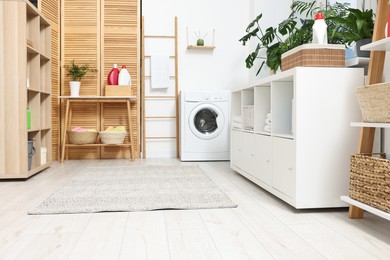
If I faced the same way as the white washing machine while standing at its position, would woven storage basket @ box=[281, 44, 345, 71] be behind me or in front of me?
in front

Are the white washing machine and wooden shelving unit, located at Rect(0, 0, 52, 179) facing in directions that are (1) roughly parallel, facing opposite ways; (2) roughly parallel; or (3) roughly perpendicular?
roughly perpendicular

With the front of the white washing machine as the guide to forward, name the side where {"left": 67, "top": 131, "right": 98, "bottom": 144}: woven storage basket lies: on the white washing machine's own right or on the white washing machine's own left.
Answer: on the white washing machine's own right

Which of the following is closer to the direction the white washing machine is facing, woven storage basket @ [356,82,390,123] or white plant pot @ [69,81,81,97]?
the woven storage basket

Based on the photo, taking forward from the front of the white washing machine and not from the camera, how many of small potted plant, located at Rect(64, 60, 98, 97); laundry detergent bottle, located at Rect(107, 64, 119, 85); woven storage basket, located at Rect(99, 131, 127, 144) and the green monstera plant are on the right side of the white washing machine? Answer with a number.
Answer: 3

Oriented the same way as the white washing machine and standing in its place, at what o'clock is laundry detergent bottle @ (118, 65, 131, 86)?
The laundry detergent bottle is roughly at 3 o'clock from the white washing machine.

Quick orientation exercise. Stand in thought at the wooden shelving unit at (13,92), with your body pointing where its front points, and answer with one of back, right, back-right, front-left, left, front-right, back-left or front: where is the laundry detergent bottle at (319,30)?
front

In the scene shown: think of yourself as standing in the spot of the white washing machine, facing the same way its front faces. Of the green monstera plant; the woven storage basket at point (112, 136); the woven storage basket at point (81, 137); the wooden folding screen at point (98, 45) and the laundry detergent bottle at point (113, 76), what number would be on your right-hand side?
4

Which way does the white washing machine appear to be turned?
toward the camera

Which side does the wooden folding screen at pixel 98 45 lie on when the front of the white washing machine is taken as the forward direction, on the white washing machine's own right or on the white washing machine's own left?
on the white washing machine's own right

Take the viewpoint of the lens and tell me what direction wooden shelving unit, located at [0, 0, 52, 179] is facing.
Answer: facing the viewer and to the right of the viewer

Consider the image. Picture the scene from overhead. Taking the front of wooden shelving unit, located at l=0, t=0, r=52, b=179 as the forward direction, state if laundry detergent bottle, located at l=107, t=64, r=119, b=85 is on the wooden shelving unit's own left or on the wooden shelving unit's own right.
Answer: on the wooden shelving unit's own left

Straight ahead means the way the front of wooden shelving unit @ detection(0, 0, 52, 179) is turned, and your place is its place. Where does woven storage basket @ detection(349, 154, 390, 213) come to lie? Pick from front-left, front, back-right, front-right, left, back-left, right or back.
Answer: front

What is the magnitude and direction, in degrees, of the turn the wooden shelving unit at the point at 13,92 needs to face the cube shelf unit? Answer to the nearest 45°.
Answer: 0° — it already faces it

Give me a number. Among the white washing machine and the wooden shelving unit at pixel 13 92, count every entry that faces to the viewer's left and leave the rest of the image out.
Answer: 0

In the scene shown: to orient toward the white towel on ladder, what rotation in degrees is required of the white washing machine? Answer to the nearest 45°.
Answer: approximately 135° to its right

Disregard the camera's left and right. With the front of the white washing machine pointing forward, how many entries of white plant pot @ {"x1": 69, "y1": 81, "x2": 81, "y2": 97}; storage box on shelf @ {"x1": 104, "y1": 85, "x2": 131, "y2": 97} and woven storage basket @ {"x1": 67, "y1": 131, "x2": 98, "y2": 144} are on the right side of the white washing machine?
3

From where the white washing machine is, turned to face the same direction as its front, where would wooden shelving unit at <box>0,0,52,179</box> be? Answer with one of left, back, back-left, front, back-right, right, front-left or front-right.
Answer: front-right

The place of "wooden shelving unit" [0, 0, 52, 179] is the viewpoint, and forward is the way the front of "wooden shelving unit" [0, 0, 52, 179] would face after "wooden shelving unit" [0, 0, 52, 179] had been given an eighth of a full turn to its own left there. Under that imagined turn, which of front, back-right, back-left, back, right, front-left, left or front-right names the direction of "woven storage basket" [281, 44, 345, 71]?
front-right

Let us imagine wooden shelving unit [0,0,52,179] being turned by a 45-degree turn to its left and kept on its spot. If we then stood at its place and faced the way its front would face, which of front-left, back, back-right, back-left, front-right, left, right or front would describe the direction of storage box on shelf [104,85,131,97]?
front-left
